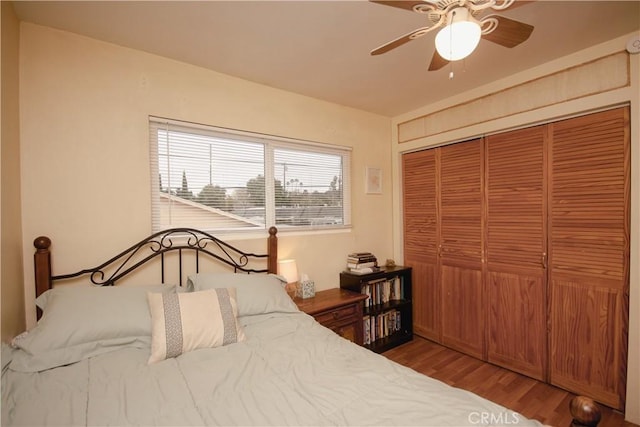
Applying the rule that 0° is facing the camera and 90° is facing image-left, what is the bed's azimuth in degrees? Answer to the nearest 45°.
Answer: approximately 315°

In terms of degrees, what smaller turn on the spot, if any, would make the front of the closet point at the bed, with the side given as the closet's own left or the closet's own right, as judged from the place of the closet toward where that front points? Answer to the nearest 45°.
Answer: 0° — it already faces it

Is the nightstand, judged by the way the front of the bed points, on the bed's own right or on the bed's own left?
on the bed's own left

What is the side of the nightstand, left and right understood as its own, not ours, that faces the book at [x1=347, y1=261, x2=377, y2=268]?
left

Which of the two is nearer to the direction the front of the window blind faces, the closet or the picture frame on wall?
the closet

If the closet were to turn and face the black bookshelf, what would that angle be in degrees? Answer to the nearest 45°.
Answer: approximately 45° to its right

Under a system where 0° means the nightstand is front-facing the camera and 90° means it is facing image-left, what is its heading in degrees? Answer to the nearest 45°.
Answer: approximately 315°

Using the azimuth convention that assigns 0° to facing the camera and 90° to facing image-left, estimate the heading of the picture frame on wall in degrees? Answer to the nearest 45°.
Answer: approximately 315°

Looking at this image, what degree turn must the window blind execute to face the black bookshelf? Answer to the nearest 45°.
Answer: approximately 45° to its left
